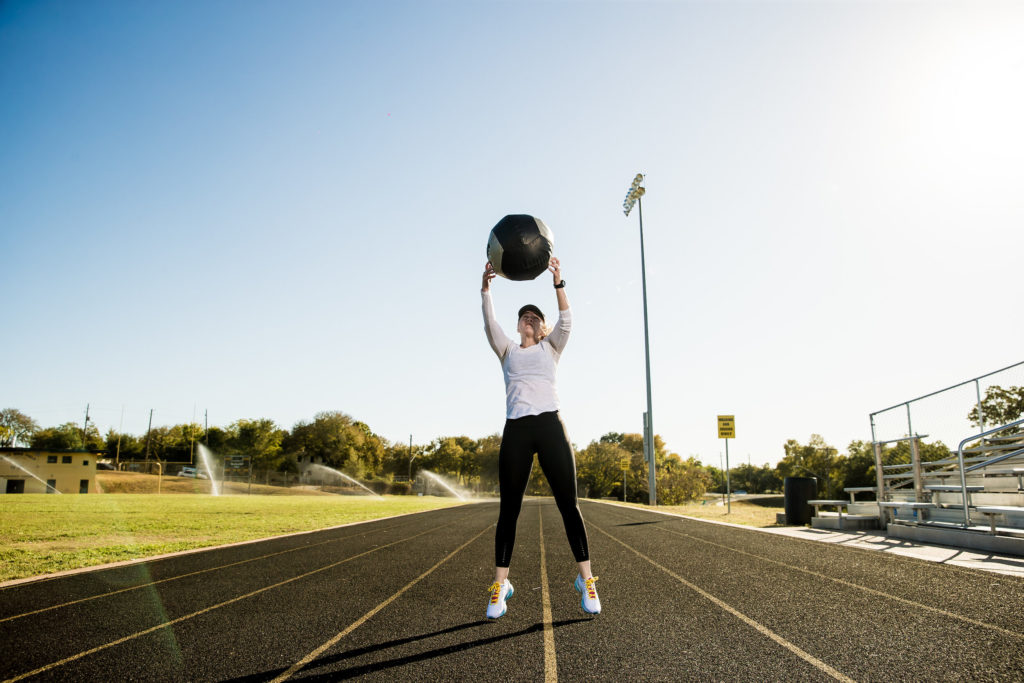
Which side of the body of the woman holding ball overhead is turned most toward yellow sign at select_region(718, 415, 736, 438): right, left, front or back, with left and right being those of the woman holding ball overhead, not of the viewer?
back

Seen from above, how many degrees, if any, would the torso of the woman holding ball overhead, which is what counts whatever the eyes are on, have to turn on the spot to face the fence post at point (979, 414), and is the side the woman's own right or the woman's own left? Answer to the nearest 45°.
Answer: approximately 135° to the woman's own left

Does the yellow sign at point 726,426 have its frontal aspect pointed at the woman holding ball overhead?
yes

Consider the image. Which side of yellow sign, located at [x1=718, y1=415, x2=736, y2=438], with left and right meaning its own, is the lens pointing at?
front

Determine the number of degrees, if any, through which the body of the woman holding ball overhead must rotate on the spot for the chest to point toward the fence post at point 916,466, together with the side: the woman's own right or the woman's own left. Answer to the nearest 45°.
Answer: approximately 135° to the woman's own left

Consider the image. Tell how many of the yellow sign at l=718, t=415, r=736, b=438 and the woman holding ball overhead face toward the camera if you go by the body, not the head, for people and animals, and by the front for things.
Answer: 2

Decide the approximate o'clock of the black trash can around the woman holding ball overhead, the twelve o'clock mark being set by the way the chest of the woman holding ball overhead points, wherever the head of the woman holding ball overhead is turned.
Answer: The black trash can is roughly at 7 o'clock from the woman holding ball overhead.
